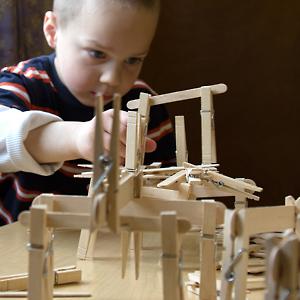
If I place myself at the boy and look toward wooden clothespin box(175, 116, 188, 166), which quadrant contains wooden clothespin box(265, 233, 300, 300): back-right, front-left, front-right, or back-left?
front-right

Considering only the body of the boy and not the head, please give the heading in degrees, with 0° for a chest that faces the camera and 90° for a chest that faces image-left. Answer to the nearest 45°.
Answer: approximately 315°
